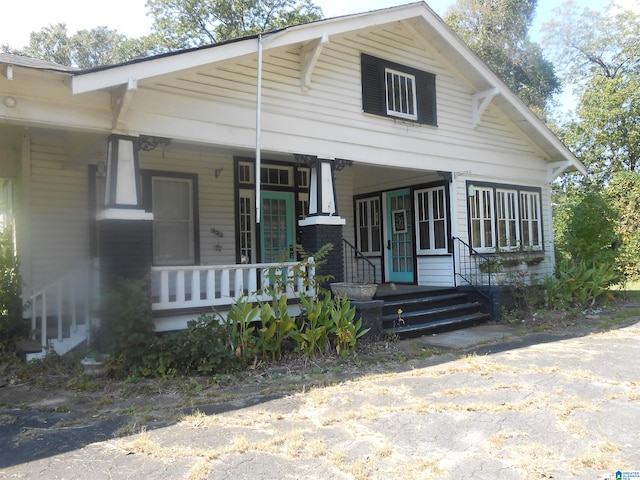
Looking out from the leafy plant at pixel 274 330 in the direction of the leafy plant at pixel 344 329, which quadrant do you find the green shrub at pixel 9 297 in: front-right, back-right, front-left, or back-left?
back-left

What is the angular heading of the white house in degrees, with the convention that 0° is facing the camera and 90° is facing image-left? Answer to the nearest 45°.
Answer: approximately 315°

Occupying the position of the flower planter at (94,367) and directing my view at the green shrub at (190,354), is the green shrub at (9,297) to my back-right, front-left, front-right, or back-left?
back-left

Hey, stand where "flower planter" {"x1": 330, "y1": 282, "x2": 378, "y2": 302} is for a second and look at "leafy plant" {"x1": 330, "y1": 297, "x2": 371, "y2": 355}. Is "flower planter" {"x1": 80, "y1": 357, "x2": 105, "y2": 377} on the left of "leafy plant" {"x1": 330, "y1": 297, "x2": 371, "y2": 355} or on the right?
right

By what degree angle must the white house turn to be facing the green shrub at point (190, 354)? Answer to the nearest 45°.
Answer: approximately 45° to its right

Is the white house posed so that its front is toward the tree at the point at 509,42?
no

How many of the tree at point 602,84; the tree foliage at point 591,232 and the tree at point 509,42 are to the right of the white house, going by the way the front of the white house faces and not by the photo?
0

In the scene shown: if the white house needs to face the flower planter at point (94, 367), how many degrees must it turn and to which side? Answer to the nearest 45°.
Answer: approximately 90° to its right

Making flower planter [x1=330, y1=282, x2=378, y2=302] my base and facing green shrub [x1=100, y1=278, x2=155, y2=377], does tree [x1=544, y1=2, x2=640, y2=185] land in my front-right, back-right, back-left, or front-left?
back-right

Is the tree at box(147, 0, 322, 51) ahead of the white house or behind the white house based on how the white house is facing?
behind

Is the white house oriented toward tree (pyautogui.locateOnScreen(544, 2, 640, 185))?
no
